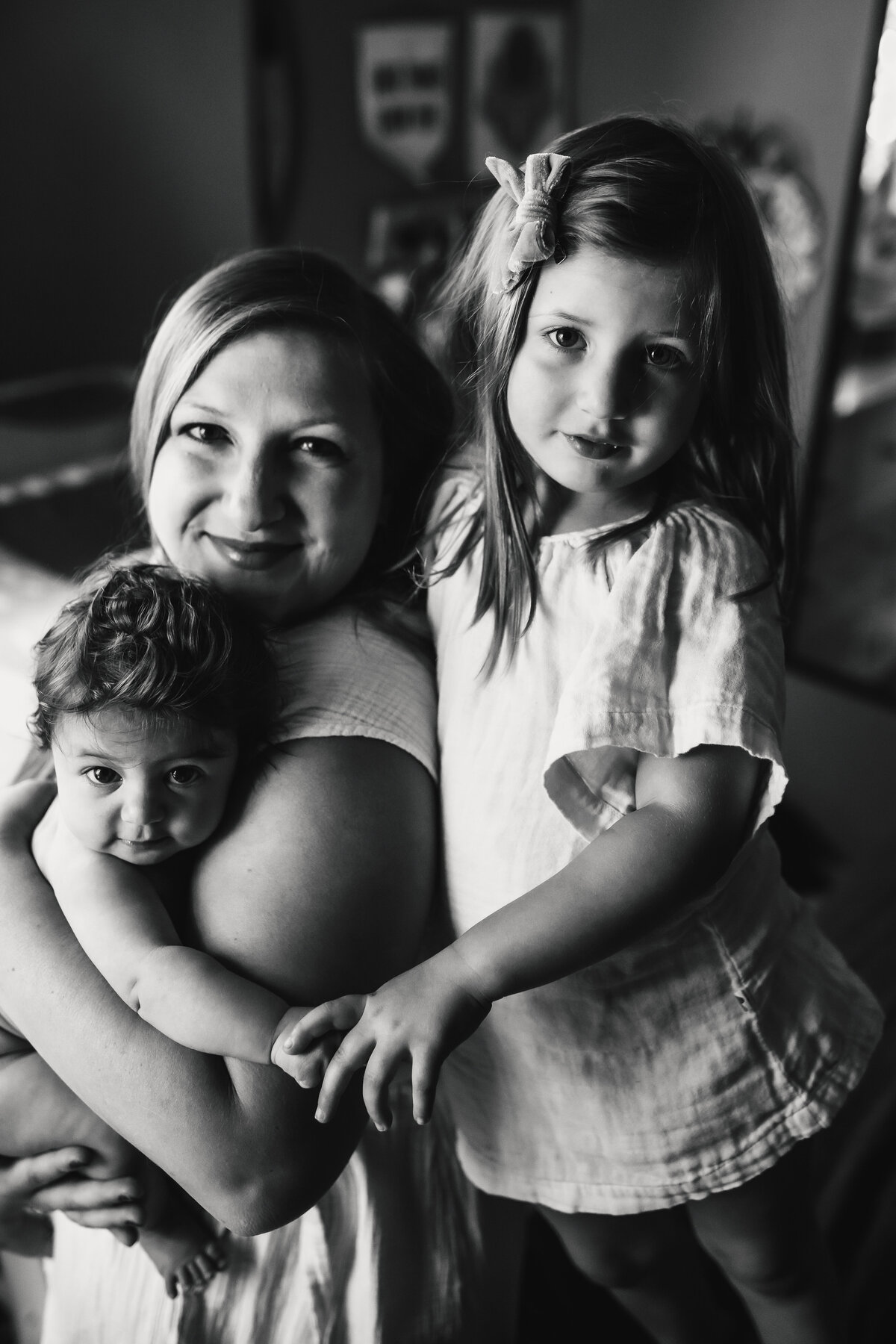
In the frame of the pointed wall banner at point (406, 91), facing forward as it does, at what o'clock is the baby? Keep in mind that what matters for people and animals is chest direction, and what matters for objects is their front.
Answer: The baby is roughly at 12 o'clock from the pointed wall banner.

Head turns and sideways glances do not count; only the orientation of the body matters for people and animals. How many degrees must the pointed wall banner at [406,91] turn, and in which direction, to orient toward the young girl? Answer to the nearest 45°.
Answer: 0° — it already faces them

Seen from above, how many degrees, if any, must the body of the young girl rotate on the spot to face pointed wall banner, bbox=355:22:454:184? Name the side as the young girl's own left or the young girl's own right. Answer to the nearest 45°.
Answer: approximately 135° to the young girl's own right

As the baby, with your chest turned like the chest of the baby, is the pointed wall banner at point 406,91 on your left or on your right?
on your left

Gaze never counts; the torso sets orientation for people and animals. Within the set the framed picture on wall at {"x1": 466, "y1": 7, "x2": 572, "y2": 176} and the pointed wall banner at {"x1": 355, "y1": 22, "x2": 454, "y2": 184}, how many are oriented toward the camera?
2

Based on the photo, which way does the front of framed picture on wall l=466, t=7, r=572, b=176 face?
toward the camera

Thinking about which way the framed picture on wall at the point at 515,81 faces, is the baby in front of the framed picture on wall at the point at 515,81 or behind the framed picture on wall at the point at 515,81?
in front

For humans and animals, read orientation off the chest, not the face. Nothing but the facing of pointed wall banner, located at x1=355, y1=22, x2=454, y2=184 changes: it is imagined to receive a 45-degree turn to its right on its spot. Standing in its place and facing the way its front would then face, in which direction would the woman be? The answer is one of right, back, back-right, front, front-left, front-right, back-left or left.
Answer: front-left

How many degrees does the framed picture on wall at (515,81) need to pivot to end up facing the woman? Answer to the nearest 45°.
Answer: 0° — it already faces them

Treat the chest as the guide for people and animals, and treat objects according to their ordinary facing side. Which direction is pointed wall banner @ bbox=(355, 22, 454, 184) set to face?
toward the camera
